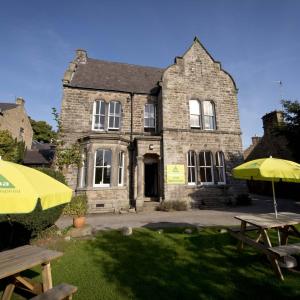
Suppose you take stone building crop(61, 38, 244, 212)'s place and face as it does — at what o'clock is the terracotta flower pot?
The terracotta flower pot is roughly at 1 o'clock from the stone building.

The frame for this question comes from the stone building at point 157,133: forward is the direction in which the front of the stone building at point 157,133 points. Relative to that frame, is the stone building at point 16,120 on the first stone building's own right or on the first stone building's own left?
on the first stone building's own right

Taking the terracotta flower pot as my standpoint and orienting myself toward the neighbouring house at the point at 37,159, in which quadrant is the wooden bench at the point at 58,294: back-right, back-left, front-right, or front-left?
back-left

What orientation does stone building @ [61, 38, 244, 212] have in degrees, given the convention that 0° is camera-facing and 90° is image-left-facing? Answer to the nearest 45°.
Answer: approximately 0°

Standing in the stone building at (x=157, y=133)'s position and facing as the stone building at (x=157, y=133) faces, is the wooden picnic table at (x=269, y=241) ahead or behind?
ahead

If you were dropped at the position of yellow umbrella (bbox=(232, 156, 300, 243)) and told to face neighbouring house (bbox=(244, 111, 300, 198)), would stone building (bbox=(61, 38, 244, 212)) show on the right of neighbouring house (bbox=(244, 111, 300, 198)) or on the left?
left

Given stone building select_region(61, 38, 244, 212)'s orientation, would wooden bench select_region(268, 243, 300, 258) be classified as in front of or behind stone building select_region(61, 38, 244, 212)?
in front

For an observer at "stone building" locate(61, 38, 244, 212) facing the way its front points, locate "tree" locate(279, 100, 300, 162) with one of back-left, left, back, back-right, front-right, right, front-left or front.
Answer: left

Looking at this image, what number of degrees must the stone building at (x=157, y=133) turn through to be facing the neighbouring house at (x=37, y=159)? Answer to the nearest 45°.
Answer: approximately 135° to its right

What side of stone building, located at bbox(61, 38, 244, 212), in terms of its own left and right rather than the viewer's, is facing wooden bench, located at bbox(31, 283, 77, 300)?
front
